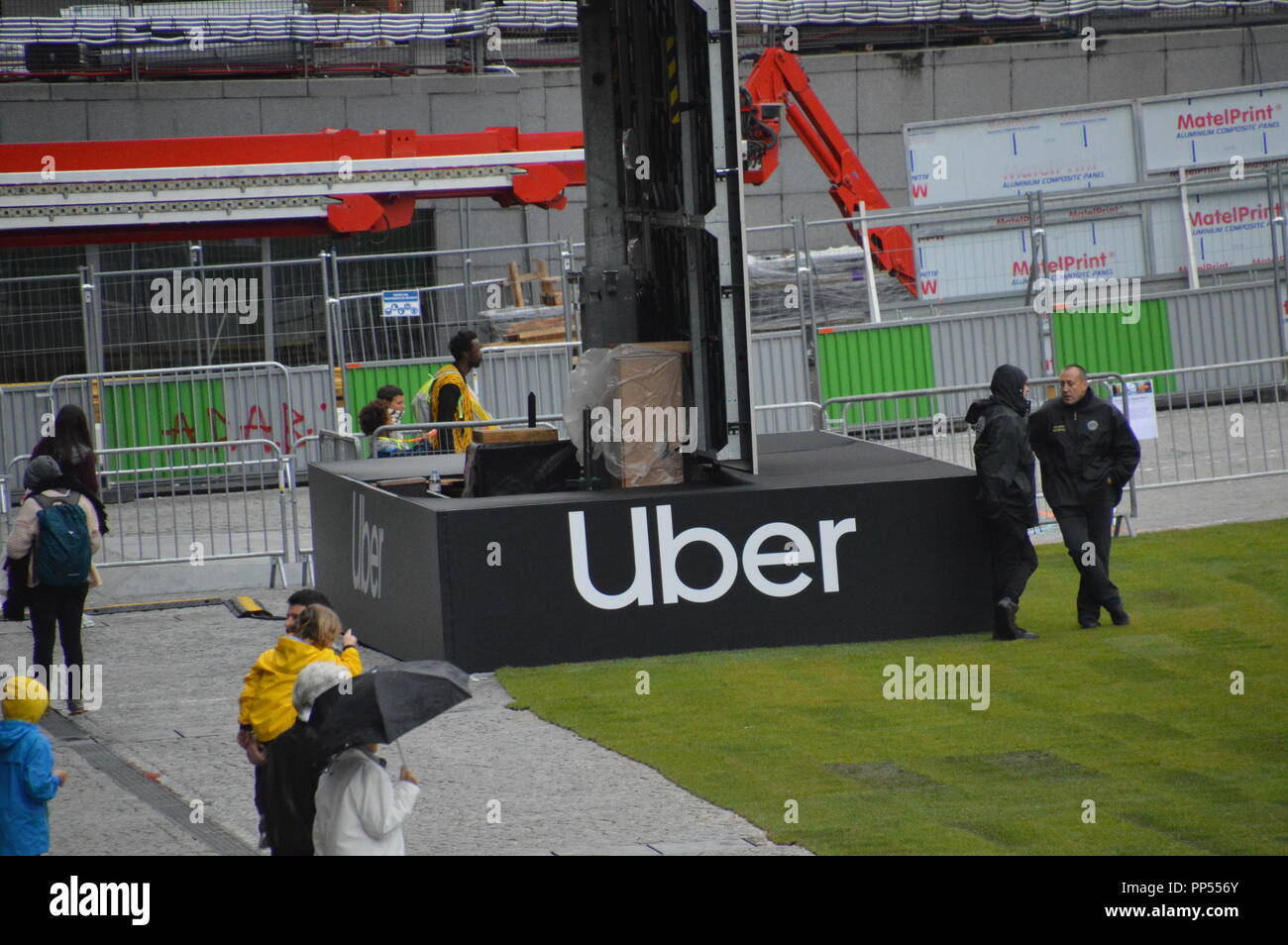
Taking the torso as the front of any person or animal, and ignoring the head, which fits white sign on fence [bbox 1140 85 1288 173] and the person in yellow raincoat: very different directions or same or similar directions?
very different directions

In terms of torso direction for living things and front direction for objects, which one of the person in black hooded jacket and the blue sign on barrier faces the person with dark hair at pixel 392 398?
the blue sign on barrier

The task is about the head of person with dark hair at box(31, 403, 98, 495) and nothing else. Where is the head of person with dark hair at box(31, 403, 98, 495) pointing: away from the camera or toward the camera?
away from the camera

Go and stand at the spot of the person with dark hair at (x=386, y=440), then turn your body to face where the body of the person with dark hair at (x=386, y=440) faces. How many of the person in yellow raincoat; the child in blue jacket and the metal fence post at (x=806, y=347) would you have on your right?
2

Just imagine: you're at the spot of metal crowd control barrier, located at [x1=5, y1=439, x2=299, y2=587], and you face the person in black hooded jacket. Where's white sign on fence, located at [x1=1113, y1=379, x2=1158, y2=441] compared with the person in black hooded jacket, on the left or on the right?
left

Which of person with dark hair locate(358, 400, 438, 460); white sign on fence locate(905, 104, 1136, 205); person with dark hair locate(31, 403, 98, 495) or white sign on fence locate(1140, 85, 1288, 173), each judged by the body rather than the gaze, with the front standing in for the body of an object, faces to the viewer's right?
person with dark hair locate(358, 400, 438, 460)

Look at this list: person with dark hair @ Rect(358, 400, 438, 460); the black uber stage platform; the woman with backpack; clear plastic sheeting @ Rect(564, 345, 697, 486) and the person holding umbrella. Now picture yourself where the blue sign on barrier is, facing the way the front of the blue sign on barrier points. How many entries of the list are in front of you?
5

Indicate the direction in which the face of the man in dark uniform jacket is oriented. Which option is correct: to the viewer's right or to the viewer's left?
to the viewer's left

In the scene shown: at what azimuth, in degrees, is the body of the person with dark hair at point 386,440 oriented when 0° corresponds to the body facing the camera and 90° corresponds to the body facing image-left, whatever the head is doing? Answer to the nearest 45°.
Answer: approximately 270°

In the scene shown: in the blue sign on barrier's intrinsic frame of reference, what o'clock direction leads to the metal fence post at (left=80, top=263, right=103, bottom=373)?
The metal fence post is roughly at 3 o'clock from the blue sign on barrier.

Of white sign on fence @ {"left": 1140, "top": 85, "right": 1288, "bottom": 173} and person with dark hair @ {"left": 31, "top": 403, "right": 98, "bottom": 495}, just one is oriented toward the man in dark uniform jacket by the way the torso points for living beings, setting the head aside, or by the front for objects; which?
the white sign on fence
